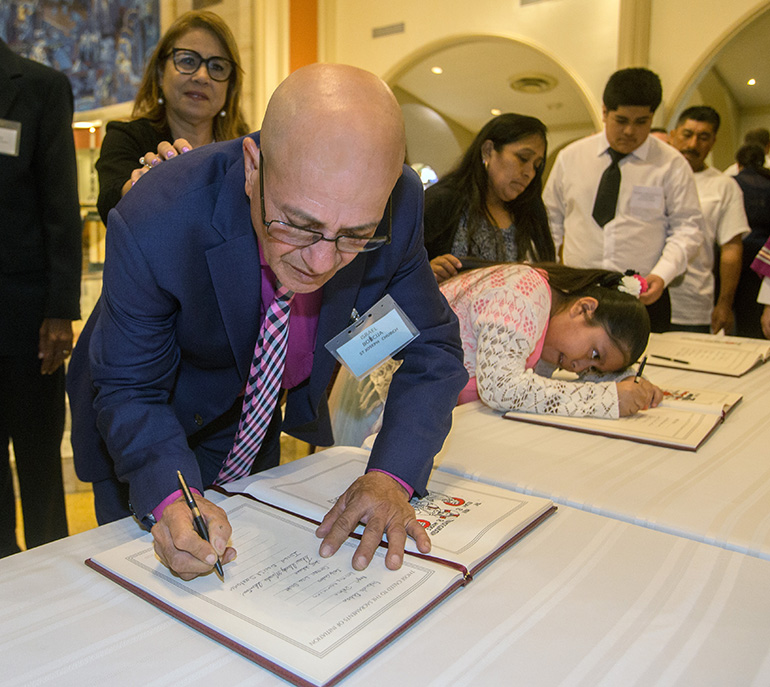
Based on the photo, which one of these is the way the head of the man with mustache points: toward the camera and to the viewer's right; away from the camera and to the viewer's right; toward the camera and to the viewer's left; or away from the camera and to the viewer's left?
toward the camera and to the viewer's left

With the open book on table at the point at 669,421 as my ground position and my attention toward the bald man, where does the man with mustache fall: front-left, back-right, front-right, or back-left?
back-right

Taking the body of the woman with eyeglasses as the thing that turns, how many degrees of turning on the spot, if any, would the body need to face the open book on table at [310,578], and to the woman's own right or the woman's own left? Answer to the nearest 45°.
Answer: approximately 45° to the woman's own right

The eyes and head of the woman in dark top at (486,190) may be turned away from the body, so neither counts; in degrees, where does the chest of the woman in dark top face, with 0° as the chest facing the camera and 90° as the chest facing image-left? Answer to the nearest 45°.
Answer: approximately 315°

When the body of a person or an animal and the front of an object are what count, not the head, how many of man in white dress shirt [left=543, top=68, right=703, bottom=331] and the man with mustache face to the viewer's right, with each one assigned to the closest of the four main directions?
0

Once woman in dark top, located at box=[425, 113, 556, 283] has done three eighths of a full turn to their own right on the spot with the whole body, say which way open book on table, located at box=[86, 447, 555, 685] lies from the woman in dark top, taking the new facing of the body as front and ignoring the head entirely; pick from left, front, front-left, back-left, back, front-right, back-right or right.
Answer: left

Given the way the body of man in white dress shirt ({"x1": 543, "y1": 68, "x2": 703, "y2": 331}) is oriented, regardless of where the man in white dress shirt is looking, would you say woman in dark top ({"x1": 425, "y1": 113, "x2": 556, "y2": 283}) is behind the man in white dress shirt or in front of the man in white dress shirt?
in front

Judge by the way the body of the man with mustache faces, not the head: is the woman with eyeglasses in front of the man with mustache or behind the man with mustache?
in front

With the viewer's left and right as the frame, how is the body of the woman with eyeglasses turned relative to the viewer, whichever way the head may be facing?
facing the viewer and to the right of the viewer

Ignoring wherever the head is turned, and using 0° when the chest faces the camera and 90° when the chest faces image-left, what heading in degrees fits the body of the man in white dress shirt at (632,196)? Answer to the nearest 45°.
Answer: approximately 0°

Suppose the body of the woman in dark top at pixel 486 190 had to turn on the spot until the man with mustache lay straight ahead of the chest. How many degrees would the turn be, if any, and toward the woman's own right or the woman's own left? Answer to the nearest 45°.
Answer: approximately 90° to the woman's own left

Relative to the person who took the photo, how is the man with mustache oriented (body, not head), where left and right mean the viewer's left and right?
facing the viewer and to the left of the viewer

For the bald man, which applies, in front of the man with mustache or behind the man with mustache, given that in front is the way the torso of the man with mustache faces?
in front

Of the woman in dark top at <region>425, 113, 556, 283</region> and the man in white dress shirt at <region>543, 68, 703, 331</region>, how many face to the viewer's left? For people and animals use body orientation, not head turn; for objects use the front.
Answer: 0
